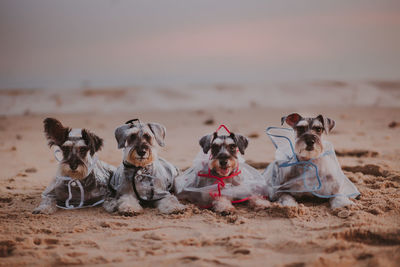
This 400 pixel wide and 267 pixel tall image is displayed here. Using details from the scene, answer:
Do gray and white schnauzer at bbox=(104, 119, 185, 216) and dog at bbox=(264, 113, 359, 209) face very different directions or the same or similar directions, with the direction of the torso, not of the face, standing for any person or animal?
same or similar directions

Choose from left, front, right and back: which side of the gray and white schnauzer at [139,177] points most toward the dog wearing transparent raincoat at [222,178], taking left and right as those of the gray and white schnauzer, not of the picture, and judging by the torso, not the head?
left

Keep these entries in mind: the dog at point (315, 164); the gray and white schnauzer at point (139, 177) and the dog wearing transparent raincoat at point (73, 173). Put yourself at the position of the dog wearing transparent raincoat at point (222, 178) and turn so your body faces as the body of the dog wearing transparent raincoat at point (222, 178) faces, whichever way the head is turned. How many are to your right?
2

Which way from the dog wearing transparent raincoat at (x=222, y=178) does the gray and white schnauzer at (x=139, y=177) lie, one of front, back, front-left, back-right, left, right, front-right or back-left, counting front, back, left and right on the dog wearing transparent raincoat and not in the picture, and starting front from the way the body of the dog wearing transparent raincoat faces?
right

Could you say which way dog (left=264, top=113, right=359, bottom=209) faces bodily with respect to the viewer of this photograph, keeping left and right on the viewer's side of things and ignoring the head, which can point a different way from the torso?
facing the viewer

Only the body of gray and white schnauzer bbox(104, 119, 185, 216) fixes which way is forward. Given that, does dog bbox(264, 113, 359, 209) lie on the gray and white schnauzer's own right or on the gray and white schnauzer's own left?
on the gray and white schnauzer's own left

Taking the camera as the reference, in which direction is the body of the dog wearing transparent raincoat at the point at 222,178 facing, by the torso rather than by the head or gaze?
toward the camera

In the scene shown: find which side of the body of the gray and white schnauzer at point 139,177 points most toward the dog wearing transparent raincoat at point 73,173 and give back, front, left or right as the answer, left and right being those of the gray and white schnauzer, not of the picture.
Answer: right

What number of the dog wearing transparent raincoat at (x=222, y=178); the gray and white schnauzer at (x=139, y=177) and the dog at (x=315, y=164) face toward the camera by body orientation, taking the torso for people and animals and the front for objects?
3

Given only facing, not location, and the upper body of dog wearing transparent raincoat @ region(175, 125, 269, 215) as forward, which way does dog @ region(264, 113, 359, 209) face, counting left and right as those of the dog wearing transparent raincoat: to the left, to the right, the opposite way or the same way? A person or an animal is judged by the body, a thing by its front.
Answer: the same way

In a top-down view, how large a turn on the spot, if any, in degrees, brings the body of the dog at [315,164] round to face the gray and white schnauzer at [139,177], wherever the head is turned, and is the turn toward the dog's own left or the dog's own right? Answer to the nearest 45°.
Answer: approximately 90° to the dog's own right
